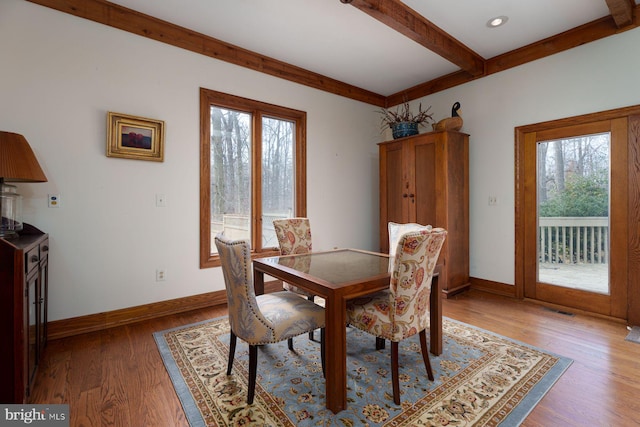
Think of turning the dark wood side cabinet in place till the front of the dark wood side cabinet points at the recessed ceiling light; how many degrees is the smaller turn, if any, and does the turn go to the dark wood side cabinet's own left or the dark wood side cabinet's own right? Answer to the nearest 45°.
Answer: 0° — it already faces it

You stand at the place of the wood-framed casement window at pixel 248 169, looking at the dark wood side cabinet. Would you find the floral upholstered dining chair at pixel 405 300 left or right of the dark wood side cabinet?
left

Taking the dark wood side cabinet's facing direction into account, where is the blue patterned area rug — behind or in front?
in front

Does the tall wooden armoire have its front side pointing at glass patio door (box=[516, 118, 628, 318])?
no

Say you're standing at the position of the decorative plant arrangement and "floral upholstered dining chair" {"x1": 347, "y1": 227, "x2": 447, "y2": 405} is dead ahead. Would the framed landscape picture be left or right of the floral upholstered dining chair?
right

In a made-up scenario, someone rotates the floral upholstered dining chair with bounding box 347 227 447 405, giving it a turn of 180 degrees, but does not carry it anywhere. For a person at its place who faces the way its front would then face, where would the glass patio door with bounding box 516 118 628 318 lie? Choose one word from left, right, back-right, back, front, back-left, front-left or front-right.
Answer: left

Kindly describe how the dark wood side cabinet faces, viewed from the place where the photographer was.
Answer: facing to the right of the viewer

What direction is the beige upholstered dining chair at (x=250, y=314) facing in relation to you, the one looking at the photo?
facing away from the viewer and to the right of the viewer

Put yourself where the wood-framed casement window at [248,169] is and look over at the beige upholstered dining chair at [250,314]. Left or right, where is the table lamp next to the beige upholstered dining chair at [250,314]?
right

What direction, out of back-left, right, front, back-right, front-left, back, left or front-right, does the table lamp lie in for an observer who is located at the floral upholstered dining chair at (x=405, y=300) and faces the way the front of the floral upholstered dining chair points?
front-left

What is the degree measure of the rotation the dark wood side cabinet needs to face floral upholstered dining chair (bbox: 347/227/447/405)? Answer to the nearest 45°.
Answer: approximately 45° to its right

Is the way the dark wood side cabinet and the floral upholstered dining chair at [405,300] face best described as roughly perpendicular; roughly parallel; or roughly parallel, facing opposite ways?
roughly perpendicular

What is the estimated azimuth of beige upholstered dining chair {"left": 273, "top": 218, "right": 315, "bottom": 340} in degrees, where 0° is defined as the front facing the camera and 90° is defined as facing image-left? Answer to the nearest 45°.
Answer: approximately 315°

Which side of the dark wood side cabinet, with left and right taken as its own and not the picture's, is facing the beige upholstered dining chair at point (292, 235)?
front
